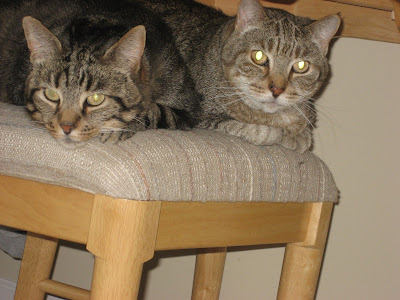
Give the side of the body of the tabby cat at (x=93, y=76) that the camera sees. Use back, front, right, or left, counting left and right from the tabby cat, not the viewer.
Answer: front

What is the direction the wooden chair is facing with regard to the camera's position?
facing the viewer and to the right of the viewer
